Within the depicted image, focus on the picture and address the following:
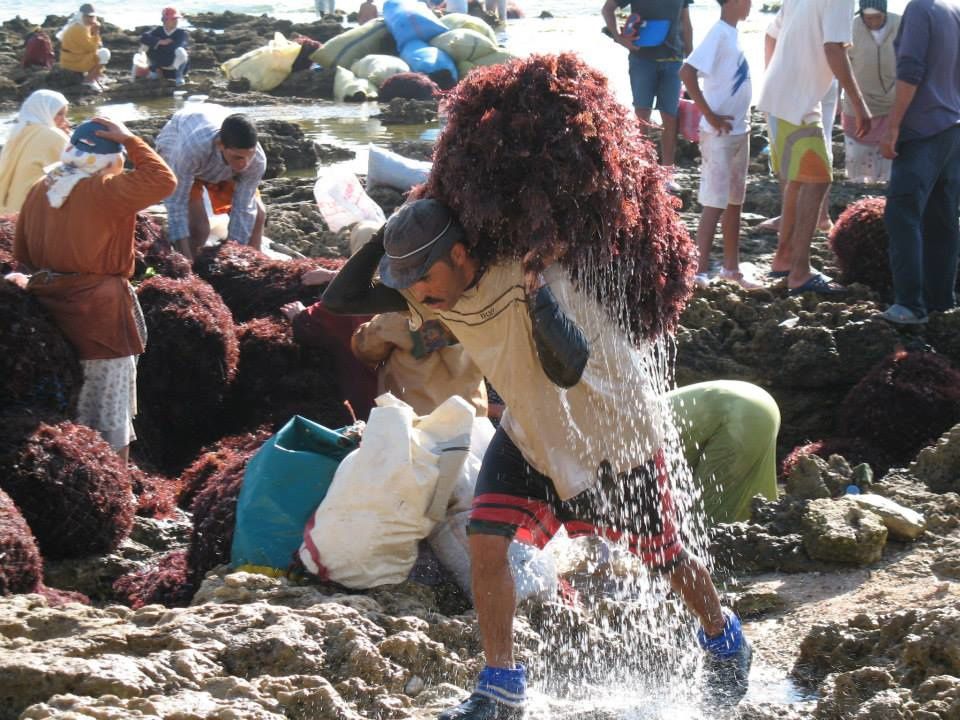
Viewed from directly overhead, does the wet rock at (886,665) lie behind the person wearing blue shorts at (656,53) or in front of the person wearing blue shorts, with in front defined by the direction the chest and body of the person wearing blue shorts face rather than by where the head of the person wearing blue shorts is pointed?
in front

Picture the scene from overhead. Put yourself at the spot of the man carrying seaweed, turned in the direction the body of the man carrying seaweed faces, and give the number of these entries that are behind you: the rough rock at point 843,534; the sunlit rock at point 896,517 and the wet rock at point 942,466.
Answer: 3

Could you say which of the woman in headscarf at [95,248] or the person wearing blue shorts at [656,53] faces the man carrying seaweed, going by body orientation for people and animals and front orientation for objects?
the person wearing blue shorts

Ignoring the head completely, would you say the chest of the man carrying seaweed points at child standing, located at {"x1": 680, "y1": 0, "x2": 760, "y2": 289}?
no

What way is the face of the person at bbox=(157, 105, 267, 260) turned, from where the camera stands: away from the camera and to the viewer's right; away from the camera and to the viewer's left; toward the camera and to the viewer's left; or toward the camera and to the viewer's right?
toward the camera and to the viewer's right

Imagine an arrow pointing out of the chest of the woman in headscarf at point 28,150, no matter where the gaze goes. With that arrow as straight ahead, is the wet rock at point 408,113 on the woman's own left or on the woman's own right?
on the woman's own left

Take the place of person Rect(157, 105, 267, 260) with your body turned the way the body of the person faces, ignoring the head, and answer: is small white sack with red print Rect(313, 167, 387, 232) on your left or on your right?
on your left

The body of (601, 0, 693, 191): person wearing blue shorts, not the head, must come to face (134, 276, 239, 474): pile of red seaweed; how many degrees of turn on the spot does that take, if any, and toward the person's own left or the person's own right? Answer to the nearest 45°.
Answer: approximately 45° to the person's own right

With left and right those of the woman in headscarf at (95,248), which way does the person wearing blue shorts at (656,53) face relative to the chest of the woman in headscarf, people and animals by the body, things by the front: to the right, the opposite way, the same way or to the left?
the opposite way

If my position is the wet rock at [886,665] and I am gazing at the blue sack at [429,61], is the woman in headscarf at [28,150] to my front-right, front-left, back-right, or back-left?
front-left

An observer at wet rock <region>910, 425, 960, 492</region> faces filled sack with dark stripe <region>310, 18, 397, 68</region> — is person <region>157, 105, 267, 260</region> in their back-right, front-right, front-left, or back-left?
front-left

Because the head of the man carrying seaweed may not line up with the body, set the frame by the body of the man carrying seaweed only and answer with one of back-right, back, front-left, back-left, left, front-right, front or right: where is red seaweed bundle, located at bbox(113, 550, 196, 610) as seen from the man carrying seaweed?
right

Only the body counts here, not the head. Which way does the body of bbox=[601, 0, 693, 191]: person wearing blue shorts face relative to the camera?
toward the camera

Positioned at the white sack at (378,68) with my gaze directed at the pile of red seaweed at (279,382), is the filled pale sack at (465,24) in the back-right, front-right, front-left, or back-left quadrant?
back-left

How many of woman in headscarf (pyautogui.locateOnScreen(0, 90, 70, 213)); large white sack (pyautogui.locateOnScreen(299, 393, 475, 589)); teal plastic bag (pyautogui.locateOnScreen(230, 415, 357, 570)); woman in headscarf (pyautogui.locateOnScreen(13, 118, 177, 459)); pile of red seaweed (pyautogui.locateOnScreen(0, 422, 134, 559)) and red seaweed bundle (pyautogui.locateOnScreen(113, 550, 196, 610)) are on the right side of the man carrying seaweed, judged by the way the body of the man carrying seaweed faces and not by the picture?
6

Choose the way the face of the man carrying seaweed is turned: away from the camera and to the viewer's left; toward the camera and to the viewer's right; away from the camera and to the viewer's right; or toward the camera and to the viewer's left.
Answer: toward the camera and to the viewer's left

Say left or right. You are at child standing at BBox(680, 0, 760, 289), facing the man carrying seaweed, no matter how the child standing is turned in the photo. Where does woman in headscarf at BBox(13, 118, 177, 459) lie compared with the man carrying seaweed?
right

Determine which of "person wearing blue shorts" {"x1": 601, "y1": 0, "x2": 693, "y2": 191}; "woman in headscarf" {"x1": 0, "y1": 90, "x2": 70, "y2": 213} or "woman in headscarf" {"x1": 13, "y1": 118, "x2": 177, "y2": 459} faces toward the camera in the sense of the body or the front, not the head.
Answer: the person wearing blue shorts
